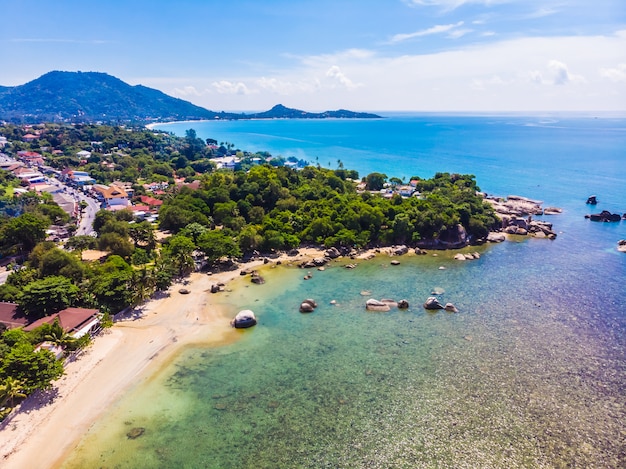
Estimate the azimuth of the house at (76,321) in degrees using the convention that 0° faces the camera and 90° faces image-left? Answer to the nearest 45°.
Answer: approximately 315°

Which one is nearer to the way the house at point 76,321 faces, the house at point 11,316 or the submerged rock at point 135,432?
the submerged rock

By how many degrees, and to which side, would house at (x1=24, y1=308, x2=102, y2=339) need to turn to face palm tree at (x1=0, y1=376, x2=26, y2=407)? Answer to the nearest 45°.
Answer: approximately 90° to its right

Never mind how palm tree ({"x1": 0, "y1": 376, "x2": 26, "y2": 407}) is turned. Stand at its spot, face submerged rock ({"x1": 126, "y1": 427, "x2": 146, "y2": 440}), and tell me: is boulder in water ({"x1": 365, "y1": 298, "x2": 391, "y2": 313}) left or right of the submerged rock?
left

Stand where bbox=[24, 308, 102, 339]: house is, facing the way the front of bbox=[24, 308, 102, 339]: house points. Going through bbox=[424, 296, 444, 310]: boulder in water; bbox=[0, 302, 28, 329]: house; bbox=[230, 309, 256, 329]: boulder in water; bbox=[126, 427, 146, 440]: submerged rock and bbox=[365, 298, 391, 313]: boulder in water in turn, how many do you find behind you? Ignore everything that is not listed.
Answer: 1

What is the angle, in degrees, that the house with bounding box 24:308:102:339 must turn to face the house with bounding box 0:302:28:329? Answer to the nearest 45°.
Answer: approximately 180°

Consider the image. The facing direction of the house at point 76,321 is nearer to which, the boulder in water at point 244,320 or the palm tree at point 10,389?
the boulder in water

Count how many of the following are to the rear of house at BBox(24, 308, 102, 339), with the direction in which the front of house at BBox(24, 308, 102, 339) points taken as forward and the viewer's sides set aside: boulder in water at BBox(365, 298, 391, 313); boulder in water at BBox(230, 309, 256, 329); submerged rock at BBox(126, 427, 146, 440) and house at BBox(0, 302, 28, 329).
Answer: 1

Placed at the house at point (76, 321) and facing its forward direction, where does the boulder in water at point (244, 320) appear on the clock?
The boulder in water is roughly at 11 o'clock from the house.

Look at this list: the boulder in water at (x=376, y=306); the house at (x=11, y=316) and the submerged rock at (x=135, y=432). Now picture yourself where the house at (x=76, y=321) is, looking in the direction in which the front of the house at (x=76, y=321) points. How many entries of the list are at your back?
1

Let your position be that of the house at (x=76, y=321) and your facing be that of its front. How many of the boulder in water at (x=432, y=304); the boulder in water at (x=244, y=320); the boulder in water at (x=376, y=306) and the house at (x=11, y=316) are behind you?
1

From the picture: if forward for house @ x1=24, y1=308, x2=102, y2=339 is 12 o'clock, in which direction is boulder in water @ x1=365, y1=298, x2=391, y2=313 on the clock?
The boulder in water is roughly at 11 o'clock from the house.
